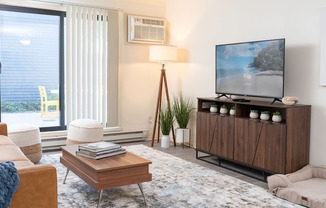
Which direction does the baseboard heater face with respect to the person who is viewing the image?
facing the viewer and to the right of the viewer

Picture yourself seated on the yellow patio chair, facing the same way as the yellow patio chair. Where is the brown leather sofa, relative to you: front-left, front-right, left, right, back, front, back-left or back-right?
right

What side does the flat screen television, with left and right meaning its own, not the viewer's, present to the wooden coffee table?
front

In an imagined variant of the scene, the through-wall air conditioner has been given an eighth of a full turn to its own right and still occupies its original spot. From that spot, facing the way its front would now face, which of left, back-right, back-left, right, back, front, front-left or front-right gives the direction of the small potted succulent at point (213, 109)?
front-left

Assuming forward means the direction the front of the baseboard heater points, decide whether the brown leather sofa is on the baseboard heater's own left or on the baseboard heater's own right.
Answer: on the baseboard heater's own right

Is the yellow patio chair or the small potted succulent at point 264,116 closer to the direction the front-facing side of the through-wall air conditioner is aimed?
the small potted succulent

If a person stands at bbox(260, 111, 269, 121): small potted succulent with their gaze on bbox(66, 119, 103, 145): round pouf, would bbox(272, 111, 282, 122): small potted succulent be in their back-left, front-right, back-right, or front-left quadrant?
back-left

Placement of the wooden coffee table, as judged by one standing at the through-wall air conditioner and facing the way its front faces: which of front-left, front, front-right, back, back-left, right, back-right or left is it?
front-right
